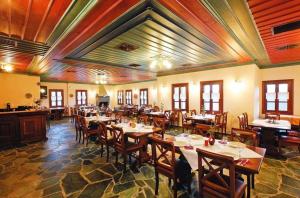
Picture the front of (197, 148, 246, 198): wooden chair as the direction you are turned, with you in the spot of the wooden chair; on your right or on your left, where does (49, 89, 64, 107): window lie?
on your left

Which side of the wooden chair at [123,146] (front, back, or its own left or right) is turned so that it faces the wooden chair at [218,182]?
right
